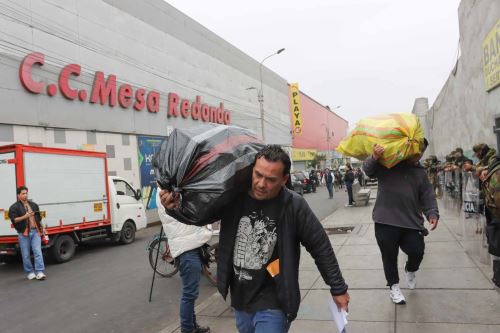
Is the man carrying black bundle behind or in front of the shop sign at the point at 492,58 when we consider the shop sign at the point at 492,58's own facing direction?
in front

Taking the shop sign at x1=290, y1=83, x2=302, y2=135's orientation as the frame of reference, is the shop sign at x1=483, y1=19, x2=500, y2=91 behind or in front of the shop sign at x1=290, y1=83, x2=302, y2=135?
in front

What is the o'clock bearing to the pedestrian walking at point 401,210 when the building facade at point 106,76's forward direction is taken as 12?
The pedestrian walking is roughly at 1 o'clock from the building facade.

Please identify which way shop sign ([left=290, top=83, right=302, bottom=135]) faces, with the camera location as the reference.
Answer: facing the viewer

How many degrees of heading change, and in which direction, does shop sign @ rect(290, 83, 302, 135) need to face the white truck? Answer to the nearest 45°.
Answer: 0° — it already faces it

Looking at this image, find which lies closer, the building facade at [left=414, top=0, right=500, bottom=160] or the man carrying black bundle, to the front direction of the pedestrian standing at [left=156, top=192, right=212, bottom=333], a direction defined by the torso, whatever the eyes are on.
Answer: the building facade

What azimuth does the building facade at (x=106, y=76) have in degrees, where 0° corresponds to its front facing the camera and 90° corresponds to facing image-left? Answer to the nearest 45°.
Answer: approximately 315°

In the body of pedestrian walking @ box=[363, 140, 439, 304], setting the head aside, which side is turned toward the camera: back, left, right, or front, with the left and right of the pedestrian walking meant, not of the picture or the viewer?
front

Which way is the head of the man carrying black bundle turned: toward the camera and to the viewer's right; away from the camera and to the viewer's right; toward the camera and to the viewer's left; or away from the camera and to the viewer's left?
toward the camera and to the viewer's left
